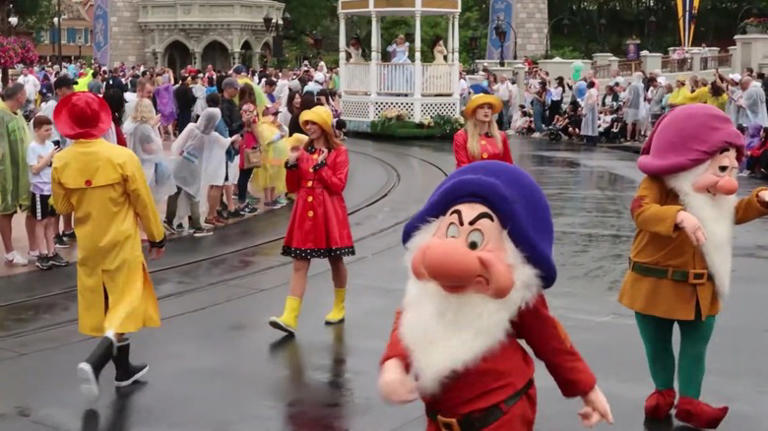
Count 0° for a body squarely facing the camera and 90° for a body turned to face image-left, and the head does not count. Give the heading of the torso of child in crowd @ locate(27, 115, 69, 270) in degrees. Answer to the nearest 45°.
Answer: approximately 315°

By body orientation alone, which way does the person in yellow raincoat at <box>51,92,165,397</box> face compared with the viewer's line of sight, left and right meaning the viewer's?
facing away from the viewer and to the right of the viewer

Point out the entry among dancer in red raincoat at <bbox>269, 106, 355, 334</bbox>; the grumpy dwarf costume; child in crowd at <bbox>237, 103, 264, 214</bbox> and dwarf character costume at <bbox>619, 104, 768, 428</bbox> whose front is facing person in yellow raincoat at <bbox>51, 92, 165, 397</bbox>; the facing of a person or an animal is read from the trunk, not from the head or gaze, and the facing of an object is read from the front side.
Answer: the dancer in red raincoat

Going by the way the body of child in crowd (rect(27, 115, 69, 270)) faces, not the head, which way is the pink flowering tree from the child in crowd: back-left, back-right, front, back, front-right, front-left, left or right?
back-left

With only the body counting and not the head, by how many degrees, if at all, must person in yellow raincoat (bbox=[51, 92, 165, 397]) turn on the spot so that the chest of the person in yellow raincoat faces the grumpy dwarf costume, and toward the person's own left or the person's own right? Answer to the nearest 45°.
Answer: approximately 135° to the person's own right

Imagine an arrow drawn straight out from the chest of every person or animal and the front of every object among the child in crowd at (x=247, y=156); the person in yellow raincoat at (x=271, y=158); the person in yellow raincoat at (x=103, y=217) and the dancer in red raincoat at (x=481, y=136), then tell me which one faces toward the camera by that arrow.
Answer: the dancer in red raincoat

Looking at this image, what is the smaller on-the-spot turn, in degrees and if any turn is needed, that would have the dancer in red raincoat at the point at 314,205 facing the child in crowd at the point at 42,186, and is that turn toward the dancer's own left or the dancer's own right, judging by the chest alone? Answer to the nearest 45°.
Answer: approximately 90° to the dancer's own right

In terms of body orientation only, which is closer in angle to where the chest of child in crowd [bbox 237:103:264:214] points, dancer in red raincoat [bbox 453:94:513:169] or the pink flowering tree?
the dancer in red raincoat

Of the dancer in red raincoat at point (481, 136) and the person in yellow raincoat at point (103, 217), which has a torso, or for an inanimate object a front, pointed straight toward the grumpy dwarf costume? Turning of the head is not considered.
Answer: the dancer in red raincoat
